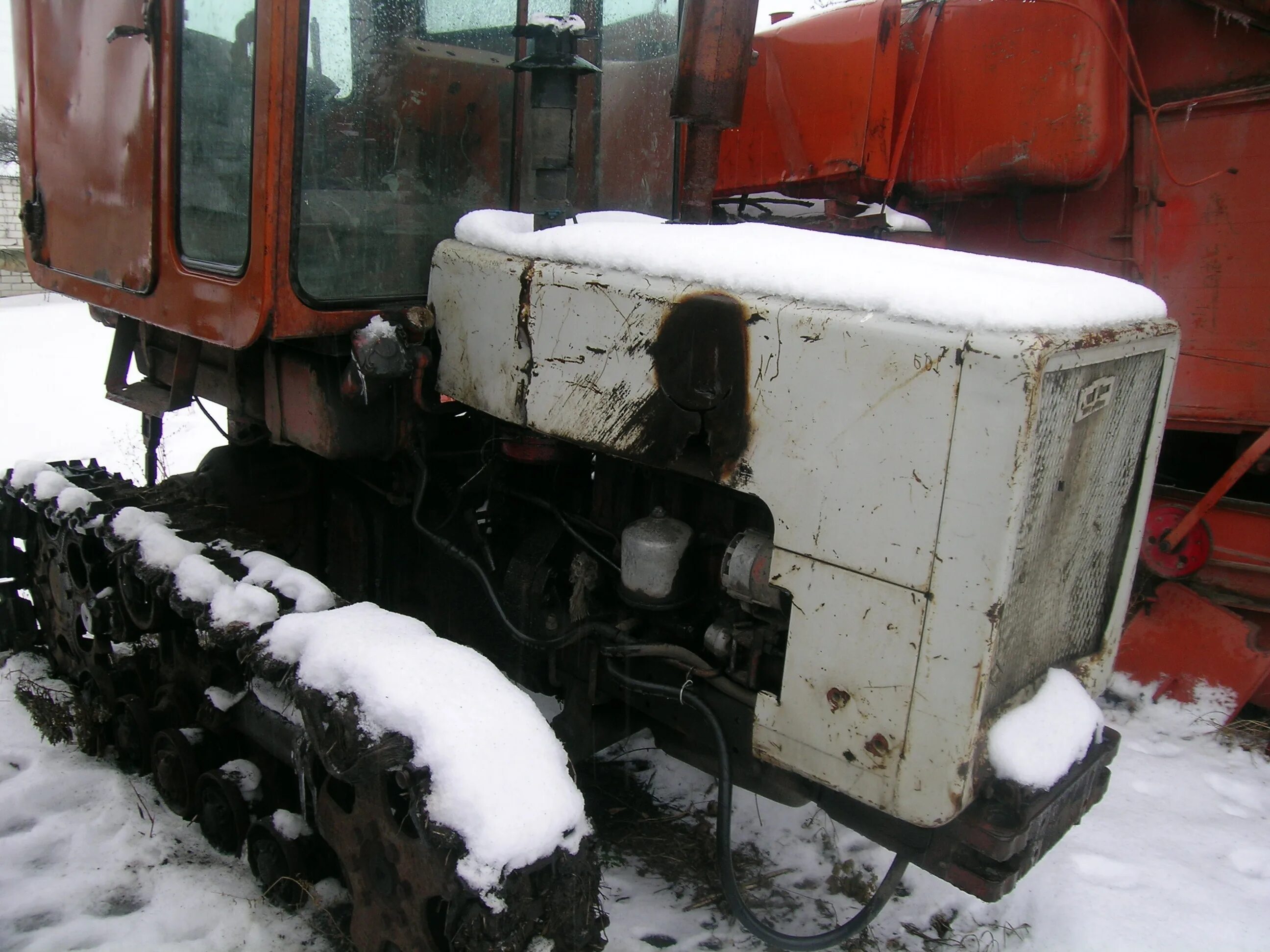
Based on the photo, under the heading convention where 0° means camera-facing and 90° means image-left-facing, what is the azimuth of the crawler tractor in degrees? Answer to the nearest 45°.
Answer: approximately 315°

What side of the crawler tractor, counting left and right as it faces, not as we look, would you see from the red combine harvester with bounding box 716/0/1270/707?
left
